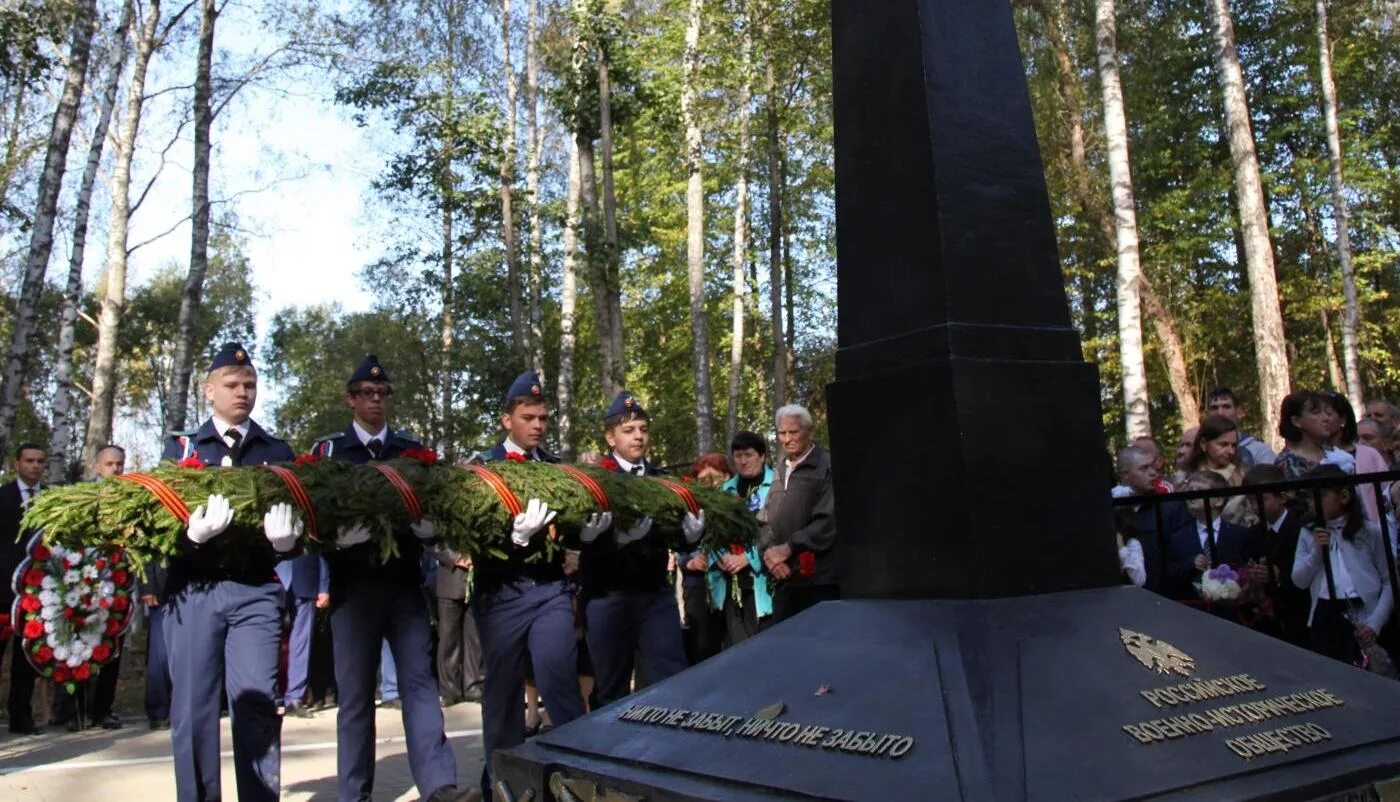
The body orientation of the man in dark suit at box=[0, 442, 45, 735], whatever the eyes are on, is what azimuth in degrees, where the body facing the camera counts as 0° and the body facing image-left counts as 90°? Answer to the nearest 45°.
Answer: approximately 315°

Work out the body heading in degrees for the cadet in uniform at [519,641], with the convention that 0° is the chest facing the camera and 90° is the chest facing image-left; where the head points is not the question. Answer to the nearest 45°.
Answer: approximately 315°

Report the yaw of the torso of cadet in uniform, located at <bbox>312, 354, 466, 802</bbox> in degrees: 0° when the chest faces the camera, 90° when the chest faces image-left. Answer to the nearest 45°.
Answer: approximately 0°

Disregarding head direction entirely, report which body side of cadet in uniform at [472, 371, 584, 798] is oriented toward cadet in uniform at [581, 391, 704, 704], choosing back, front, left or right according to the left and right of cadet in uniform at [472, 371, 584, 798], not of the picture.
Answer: left

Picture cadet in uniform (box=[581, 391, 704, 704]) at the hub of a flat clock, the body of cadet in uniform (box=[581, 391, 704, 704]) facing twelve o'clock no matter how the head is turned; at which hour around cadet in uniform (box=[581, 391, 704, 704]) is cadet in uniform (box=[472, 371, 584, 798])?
cadet in uniform (box=[472, 371, 584, 798]) is roughly at 3 o'clock from cadet in uniform (box=[581, 391, 704, 704]).

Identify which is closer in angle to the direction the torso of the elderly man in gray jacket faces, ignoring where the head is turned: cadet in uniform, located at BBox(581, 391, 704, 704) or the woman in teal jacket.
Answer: the cadet in uniform

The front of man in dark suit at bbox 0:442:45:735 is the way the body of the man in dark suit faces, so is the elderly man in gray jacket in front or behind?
in front

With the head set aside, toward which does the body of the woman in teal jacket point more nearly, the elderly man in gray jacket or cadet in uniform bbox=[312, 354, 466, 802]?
the cadet in uniform

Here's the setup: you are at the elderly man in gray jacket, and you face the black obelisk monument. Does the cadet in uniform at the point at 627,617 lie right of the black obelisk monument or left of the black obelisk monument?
right

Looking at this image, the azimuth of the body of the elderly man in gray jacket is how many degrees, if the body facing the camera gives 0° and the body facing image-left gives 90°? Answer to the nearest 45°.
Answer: approximately 45°

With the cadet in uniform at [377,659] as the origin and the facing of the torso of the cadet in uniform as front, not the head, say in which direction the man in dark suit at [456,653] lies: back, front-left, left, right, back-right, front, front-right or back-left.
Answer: back
